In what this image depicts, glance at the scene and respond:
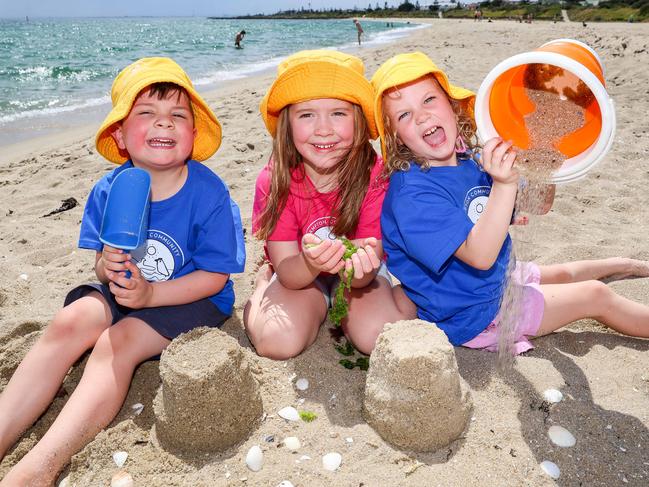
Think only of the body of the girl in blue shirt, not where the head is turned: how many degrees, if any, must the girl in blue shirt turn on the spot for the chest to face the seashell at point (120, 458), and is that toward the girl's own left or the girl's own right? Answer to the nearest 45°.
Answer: approximately 90° to the girl's own right

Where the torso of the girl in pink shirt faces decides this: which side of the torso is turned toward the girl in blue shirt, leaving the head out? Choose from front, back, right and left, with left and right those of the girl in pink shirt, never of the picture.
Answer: left

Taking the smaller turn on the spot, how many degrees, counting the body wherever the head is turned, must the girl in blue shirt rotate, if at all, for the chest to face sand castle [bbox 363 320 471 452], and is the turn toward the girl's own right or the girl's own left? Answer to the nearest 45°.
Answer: approximately 45° to the girl's own right

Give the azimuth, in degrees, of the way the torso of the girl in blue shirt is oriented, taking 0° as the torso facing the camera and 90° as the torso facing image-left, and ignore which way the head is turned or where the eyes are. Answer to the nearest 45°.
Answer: approximately 315°

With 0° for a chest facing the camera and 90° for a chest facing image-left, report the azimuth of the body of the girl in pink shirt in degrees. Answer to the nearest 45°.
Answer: approximately 0°

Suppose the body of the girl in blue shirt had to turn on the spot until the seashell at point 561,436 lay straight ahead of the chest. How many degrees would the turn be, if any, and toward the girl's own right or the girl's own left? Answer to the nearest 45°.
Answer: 0° — they already face it

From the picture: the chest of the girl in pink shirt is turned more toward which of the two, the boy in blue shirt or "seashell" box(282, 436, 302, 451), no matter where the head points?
the seashell

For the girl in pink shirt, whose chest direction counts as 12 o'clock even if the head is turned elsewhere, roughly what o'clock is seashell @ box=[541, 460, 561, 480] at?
The seashell is roughly at 11 o'clock from the girl in pink shirt.
